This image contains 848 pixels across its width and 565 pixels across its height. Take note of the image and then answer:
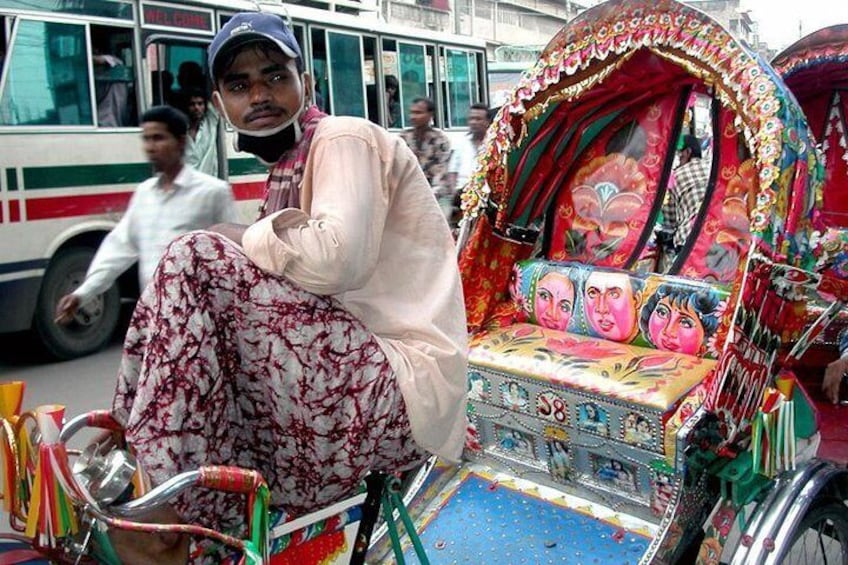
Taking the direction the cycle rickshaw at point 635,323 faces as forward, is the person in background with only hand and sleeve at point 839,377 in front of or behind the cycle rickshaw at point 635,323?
behind

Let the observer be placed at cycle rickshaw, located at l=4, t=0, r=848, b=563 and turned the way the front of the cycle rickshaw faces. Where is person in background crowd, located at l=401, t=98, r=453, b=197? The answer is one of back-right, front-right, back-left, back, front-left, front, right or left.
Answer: back-right

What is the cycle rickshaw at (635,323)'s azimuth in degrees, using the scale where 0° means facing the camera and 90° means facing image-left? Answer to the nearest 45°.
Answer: approximately 45°
